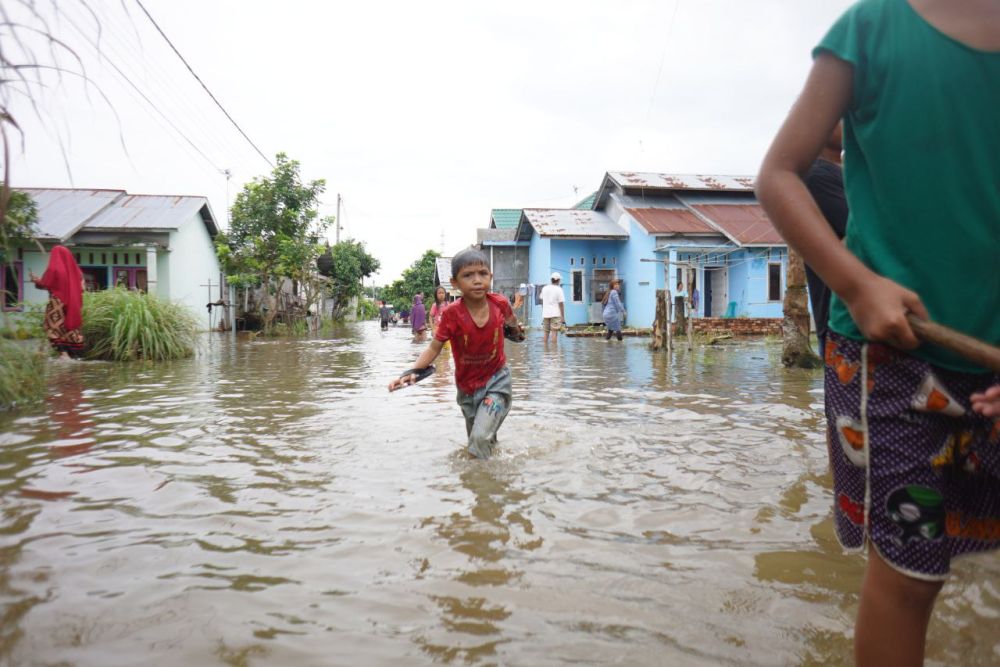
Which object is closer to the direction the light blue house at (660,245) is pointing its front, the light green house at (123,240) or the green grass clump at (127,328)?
the green grass clump

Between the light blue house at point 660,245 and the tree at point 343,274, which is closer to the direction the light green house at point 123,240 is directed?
the light blue house

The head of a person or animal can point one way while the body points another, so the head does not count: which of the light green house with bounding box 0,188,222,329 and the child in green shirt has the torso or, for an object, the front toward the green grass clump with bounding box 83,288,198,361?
the light green house

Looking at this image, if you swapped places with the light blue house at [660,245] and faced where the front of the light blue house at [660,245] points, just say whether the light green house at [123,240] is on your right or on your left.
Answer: on your right

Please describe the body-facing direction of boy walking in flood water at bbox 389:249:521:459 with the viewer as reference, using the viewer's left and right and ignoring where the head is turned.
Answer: facing the viewer

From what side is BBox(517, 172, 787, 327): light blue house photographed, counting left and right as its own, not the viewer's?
front

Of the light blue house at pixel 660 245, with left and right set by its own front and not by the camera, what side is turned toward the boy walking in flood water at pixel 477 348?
front

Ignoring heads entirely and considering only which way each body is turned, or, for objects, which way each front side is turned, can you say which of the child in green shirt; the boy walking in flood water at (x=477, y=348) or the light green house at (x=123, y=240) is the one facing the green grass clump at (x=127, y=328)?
the light green house

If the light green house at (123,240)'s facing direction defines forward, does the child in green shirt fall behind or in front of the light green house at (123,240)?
in front

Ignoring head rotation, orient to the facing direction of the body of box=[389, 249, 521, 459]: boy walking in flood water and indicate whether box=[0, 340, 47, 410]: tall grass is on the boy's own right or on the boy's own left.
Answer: on the boy's own right

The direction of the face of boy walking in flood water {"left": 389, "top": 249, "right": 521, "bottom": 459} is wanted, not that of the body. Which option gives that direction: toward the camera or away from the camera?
toward the camera
